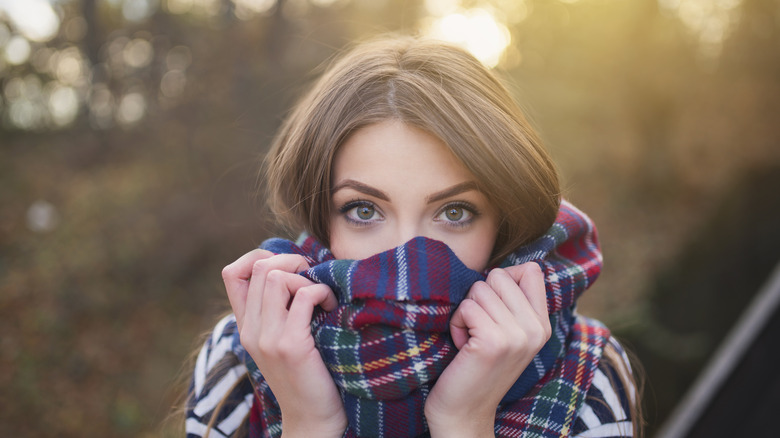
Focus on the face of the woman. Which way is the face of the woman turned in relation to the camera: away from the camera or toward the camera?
toward the camera

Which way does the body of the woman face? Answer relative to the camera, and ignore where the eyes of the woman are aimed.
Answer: toward the camera
